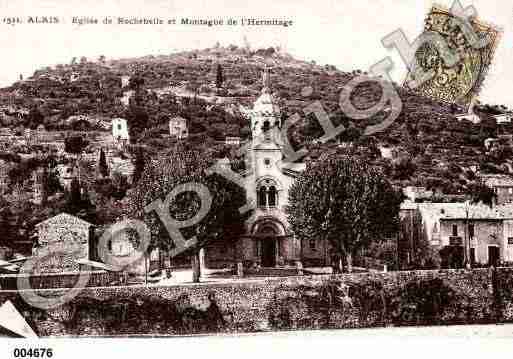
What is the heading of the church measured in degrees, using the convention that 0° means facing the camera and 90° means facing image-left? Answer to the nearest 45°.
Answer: approximately 0°

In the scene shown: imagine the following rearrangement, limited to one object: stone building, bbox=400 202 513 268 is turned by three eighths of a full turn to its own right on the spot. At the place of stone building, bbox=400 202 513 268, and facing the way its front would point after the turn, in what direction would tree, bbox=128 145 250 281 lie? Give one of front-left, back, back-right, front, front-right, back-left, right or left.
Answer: left

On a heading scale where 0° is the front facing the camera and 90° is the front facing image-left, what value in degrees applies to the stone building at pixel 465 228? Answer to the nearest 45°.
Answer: approximately 0°

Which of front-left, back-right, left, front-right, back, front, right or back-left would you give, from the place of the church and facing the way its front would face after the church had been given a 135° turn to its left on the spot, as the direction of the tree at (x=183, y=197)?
back

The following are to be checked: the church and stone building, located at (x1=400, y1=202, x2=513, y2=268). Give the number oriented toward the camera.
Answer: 2

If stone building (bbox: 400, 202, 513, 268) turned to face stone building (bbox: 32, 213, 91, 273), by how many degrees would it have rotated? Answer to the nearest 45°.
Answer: approximately 45° to its right

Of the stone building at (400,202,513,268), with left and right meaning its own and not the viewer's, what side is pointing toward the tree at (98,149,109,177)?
right
